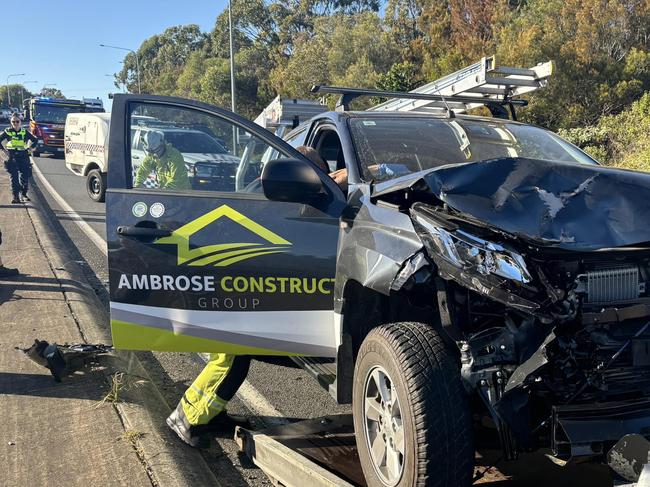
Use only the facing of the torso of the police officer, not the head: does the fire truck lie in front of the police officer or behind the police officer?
behind

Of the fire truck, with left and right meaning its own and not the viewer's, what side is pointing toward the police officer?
front

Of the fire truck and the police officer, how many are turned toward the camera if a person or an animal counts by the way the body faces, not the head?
2

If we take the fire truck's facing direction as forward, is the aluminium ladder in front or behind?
in front

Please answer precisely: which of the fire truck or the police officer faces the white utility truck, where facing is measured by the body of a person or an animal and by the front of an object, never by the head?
the fire truck

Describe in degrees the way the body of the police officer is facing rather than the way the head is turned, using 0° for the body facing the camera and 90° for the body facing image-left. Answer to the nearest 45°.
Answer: approximately 0°
